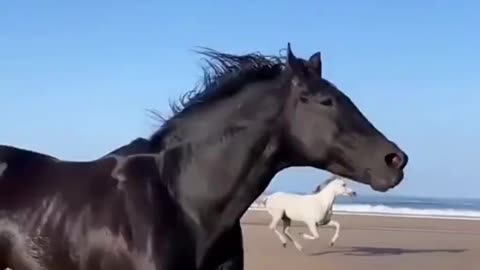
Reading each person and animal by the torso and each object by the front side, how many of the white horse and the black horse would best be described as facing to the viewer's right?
2

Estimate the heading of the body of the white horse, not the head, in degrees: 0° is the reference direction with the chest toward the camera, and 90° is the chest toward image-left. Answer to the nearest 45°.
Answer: approximately 270°

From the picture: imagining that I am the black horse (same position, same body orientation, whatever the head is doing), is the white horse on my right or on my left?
on my left

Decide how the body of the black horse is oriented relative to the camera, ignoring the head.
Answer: to the viewer's right

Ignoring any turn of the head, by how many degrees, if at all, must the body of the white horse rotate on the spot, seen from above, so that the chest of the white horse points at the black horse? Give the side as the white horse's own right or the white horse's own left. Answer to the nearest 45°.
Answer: approximately 90° to the white horse's own right
